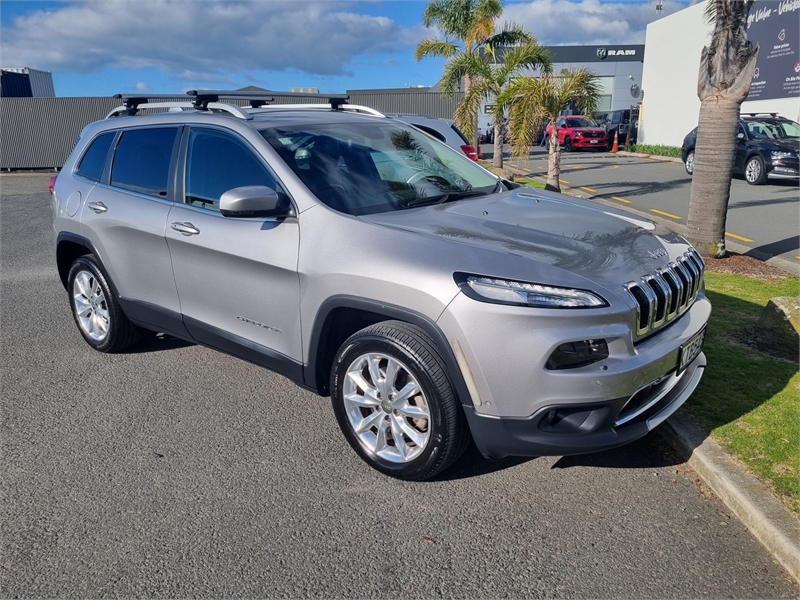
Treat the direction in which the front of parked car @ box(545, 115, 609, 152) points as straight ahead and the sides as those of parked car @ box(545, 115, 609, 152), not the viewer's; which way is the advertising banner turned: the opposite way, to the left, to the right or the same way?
to the right

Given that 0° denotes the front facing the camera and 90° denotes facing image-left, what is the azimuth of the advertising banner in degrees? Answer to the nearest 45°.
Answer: approximately 45°

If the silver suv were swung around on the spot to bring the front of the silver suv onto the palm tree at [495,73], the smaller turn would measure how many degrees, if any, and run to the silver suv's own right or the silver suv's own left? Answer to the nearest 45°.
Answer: approximately 135° to the silver suv's own left

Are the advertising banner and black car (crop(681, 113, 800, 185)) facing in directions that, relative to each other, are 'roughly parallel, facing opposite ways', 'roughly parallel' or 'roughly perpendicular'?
roughly perpendicular

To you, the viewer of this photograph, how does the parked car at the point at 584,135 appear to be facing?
facing the viewer and to the right of the viewer

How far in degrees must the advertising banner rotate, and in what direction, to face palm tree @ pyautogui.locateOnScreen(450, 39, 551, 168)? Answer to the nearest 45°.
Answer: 0° — it already faces it

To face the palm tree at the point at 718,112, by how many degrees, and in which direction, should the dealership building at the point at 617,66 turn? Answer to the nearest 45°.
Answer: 0° — it already faces it

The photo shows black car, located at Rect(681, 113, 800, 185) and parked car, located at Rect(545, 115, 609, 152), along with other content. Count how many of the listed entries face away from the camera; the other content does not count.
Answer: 0

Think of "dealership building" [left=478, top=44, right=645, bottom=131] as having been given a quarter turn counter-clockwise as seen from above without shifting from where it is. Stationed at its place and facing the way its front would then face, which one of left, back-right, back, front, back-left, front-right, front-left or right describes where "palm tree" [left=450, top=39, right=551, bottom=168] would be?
right

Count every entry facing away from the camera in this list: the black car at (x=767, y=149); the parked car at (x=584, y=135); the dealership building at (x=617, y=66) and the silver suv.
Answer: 0

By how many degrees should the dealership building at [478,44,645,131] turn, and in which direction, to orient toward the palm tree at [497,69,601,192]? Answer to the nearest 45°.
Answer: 0° — it already faces it

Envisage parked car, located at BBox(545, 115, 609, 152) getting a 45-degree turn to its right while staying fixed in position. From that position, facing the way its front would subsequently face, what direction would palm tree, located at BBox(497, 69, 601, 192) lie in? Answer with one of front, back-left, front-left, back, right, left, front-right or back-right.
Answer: front

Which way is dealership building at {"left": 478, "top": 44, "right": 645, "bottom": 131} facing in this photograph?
toward the camera

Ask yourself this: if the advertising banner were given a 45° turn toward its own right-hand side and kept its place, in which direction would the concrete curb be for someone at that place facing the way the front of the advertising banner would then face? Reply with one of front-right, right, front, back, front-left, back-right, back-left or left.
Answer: left

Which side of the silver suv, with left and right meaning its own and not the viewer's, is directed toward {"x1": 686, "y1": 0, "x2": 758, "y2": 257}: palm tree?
left

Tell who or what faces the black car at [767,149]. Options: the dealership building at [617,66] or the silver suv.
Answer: the dealership building

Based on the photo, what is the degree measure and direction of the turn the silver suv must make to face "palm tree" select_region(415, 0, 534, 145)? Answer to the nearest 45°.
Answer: approximately 135° to its left
